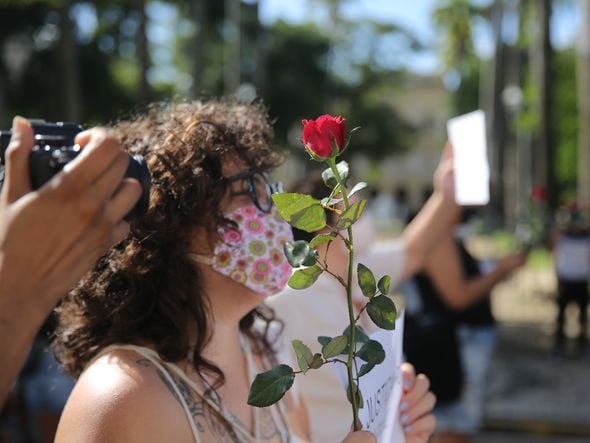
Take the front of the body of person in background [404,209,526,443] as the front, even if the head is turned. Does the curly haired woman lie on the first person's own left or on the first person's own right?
on the first person's own right

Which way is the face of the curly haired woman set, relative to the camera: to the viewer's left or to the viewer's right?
to the viewer's right

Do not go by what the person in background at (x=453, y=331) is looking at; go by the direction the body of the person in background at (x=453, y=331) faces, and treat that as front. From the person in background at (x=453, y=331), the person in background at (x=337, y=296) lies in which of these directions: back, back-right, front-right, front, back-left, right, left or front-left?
right

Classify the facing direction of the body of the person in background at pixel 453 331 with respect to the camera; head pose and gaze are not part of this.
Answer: to the viewer's right

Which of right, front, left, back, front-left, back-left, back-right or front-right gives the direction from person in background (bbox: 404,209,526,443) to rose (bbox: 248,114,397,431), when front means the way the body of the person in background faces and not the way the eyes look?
right
